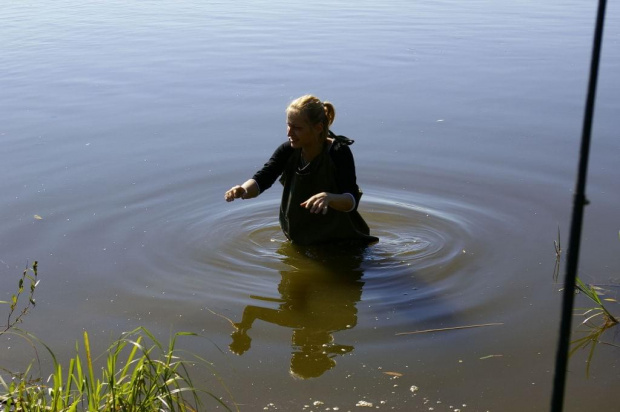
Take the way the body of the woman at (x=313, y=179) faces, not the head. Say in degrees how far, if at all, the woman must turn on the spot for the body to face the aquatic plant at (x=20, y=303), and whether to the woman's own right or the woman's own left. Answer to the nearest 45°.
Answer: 0° — they already face it

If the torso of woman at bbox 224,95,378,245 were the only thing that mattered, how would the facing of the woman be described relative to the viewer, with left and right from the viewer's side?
facing the viewer and to the left of the viewer

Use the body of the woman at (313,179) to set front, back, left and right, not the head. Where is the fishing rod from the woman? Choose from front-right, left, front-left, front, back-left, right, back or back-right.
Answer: front-left

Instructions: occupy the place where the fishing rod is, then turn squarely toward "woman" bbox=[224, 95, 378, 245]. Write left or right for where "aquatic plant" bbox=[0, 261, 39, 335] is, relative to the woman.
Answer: left

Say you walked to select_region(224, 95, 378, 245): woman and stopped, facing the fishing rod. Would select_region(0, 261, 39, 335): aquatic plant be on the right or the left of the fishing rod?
right
